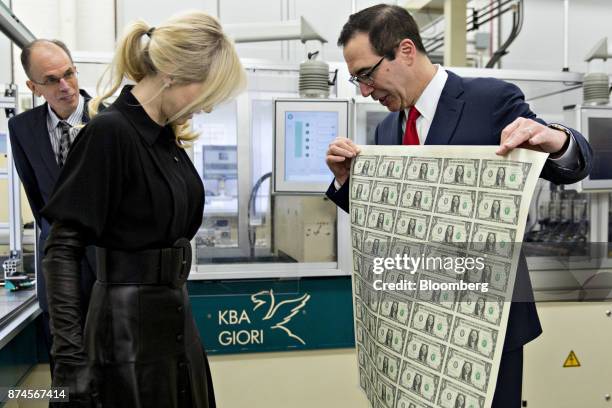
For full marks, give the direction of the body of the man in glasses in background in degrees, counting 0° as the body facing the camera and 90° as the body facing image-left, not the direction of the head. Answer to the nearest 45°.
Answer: approximately 315°

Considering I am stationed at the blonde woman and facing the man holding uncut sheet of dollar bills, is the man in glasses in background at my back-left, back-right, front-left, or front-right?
back-left

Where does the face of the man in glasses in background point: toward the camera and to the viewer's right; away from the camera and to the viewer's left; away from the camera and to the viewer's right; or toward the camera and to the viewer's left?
toward the camera and to the viewer's right

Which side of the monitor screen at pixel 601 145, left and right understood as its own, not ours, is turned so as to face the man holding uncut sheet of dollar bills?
front

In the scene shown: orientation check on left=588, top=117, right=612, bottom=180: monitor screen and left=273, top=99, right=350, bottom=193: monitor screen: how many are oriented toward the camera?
2

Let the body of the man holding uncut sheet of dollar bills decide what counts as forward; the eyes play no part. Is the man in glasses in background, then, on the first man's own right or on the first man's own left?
on the first man's own right

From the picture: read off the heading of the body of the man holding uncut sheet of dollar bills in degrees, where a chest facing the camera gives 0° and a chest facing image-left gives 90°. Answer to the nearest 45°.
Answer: approximately 45°

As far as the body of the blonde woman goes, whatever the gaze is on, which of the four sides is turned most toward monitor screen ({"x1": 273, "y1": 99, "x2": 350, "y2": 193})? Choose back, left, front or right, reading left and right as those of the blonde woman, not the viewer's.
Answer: left
